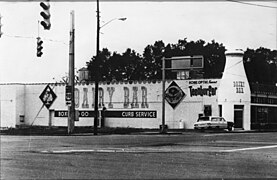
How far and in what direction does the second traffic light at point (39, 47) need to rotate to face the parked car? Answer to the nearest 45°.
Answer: approximately 90° to its left

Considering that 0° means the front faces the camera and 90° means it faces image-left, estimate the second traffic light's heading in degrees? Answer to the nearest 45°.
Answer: approximately 315°

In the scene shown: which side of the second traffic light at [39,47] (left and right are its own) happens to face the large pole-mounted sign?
left
